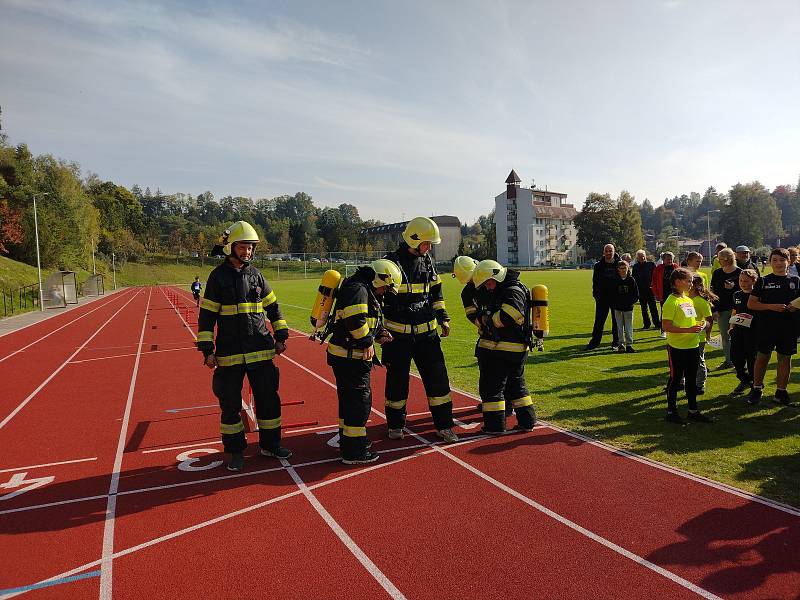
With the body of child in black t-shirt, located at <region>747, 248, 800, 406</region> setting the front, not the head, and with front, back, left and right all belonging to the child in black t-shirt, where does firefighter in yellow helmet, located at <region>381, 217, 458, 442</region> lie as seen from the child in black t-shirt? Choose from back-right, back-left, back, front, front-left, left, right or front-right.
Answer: front-right

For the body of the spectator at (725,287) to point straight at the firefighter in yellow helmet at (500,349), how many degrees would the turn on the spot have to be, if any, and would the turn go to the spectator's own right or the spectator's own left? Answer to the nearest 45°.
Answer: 0° — they already face them

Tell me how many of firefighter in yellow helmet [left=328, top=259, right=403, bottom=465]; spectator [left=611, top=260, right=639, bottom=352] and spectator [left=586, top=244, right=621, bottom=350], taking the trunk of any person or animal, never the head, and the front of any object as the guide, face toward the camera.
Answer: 2

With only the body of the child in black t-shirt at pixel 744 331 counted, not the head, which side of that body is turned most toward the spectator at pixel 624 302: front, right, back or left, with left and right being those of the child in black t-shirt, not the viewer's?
right

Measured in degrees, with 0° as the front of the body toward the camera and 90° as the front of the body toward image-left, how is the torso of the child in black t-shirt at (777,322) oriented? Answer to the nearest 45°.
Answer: approximately 0°

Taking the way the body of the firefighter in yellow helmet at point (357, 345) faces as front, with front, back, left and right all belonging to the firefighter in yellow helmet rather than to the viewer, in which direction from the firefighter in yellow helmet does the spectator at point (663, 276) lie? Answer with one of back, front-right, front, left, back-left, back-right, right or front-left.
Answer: front-left

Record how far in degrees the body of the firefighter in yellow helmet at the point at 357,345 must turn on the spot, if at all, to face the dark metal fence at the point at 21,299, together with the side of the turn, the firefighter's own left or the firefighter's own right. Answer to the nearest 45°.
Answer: approximately 135° to the firefighter's own left

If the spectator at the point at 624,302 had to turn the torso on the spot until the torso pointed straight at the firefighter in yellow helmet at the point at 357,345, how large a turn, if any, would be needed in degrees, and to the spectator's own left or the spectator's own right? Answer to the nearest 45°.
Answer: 0° — they already face them

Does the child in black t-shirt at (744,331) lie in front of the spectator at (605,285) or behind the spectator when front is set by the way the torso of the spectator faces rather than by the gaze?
in front

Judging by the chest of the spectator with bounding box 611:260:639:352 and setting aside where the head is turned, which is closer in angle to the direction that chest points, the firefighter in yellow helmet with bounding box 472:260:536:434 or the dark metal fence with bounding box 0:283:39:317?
the firefighter in yellow helmet
